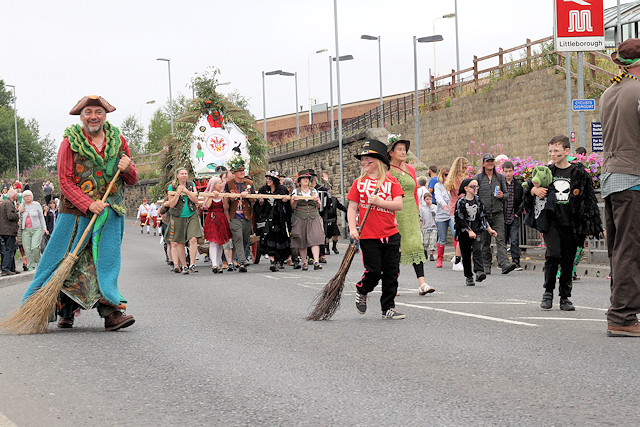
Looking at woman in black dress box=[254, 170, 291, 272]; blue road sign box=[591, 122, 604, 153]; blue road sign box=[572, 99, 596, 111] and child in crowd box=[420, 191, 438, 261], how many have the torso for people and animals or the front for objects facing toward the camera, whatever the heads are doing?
4

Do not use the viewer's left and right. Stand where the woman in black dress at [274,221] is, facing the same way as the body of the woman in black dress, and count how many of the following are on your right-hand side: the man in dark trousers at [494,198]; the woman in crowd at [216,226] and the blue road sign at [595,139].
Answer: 1

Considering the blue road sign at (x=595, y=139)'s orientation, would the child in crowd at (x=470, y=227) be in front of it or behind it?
in front

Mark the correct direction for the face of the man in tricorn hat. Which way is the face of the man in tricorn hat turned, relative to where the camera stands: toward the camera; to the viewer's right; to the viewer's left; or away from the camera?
toward the camera

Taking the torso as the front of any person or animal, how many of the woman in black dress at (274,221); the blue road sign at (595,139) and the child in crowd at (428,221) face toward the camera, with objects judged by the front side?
3

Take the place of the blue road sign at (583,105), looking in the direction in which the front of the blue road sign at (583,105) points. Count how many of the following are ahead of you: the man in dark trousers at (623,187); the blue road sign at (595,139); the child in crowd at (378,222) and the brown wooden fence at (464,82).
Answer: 2

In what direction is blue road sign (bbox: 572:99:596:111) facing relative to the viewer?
toward the camera

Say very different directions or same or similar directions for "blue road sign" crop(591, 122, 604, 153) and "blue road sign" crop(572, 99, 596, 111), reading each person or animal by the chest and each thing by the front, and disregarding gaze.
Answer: same or similar directions

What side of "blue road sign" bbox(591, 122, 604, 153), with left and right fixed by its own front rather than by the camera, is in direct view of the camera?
front

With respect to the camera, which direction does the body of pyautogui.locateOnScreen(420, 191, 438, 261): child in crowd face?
toward the camera

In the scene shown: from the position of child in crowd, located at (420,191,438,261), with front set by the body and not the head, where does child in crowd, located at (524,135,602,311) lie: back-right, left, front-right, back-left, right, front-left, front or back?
front

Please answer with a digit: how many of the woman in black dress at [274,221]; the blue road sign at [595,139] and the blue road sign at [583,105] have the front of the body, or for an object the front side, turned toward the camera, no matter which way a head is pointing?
3

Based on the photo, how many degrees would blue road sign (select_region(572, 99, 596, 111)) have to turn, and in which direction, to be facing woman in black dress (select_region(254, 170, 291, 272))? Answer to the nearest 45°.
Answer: approximately 90° to its right
